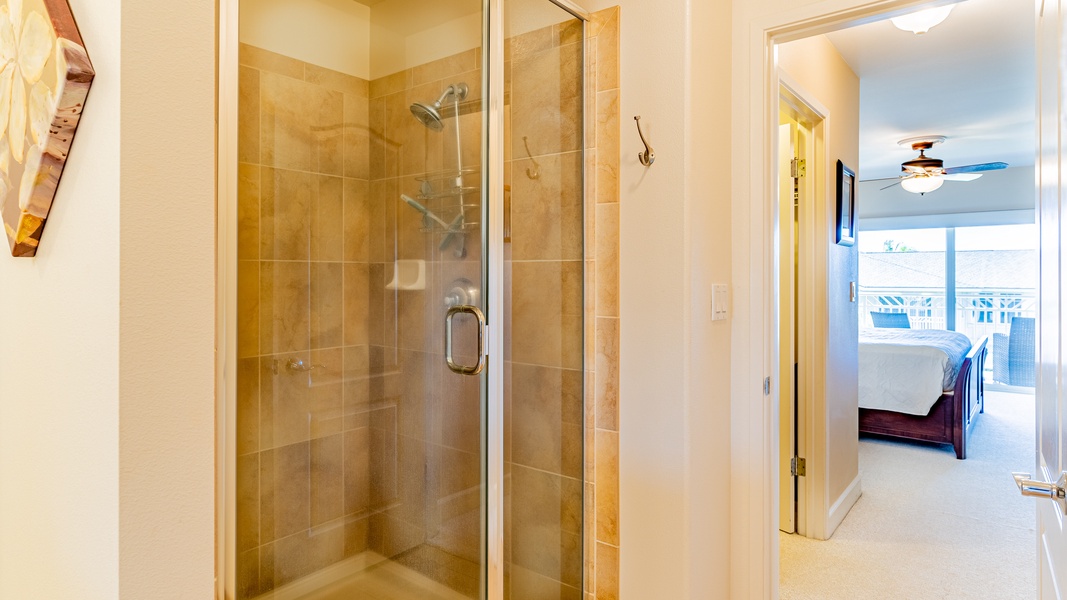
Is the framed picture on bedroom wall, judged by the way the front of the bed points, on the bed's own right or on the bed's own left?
on the bed's own right

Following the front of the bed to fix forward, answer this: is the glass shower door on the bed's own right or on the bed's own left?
on the bed's own right

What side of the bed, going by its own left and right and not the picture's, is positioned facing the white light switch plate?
right

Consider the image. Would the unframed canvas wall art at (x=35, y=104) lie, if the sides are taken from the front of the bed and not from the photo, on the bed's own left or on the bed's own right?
on the bed's own right

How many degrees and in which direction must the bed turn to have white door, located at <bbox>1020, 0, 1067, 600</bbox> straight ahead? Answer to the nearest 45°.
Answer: approximately 90° to its right

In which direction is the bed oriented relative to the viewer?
to the viewer's right

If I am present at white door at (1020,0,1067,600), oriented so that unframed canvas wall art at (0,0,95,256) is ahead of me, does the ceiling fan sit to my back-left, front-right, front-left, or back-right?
back-right
